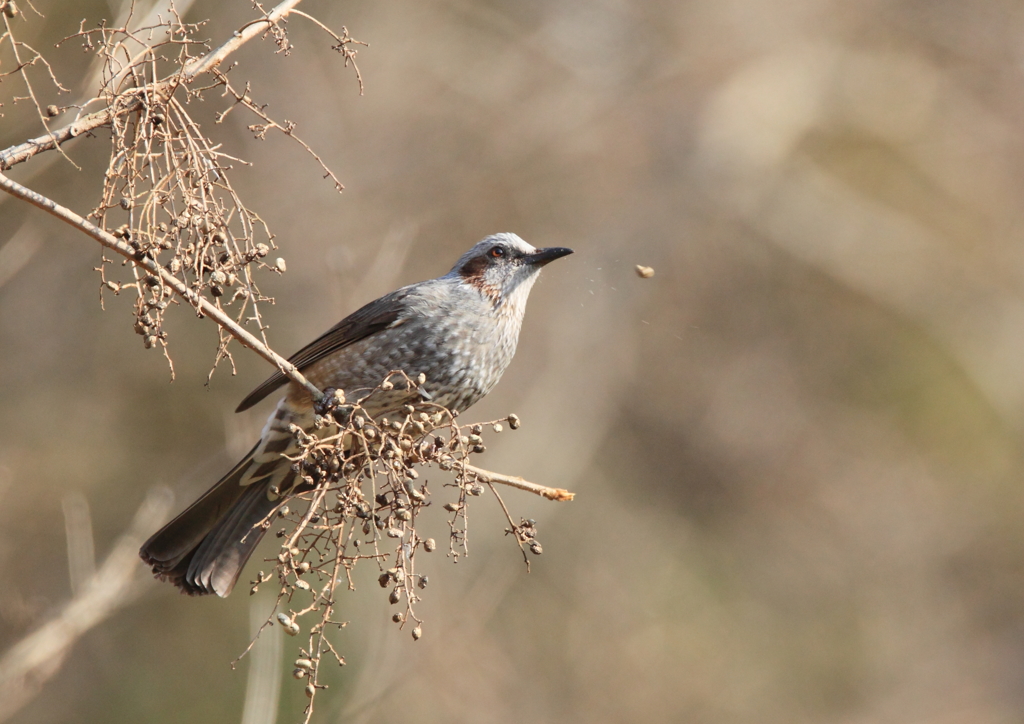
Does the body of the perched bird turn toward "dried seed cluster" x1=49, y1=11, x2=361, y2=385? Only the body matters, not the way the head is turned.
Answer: no

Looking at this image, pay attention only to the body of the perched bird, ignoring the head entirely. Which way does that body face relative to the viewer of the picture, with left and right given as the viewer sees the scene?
facing to the right of the viewer

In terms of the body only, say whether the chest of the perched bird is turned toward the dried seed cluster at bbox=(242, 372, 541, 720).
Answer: no

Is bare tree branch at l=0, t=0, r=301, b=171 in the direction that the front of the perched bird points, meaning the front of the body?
no
